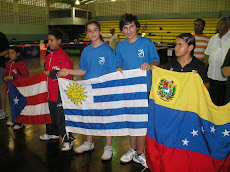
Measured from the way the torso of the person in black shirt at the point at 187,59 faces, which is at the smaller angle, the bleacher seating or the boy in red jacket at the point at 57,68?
the boy in red jacket

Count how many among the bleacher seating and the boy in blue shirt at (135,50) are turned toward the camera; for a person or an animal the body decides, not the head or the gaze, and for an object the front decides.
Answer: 2

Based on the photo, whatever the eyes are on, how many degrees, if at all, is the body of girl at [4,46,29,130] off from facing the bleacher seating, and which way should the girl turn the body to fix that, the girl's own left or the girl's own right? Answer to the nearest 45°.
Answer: approximately 180°

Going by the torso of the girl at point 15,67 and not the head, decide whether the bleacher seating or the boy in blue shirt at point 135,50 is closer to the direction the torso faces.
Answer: the boy in blue shirt

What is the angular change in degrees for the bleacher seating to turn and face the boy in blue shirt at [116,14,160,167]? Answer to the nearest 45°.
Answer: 0° — it already faces them

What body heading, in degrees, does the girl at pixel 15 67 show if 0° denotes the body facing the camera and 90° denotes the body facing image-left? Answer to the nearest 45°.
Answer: approximately 45°

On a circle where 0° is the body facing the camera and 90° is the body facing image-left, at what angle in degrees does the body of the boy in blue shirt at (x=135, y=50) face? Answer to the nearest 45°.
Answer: approximately 0°
